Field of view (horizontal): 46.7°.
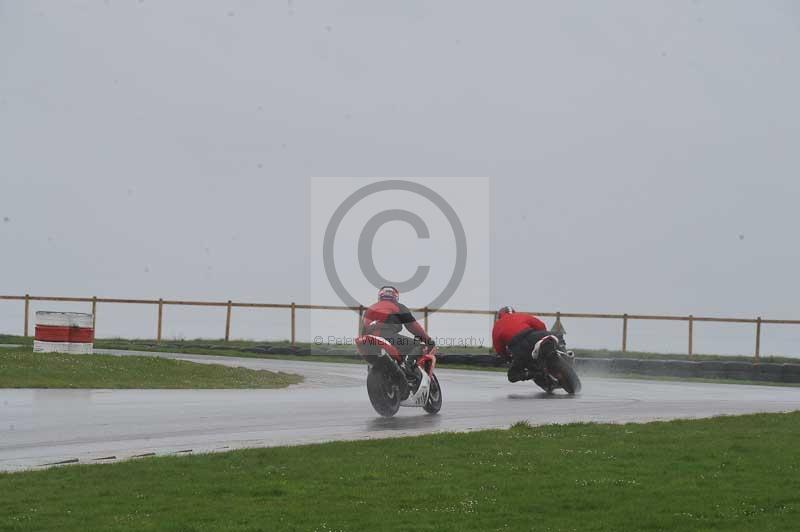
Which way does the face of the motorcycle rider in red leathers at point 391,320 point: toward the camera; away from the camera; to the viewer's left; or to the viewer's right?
away from the camera

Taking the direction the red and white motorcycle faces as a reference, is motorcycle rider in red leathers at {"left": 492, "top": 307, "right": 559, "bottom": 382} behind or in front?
in front

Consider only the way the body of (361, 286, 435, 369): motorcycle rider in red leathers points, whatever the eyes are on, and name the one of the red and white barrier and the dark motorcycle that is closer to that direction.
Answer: the dark motorcycle

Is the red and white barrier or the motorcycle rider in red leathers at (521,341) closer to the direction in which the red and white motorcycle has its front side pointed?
the motorcycle rider in red leathers

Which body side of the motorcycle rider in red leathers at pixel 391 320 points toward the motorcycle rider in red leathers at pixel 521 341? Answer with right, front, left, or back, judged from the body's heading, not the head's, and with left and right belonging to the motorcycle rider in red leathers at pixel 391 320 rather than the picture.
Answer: front

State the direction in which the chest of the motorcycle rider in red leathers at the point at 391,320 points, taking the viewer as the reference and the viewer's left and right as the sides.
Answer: facing away from the viewer and to the right of the viewer

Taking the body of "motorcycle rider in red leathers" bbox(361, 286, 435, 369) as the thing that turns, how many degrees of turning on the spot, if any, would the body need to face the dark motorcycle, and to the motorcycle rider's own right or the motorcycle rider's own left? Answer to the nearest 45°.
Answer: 0° — they already face it

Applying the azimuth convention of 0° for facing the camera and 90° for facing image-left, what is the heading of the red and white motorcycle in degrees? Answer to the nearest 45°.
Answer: approximately 225°

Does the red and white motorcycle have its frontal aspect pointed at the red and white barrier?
no

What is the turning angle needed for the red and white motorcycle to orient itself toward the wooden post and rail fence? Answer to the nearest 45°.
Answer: approximately 45° to its left
